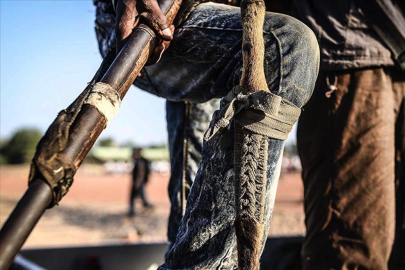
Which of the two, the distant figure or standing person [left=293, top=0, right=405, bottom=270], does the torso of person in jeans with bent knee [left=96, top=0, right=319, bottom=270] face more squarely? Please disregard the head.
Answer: the standing person

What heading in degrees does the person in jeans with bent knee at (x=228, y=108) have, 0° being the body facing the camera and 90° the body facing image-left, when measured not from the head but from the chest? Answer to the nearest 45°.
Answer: approximately 270°

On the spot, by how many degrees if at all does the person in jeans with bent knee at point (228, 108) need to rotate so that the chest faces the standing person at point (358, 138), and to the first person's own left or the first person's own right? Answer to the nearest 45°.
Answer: approximately 45° to the first person's own left
